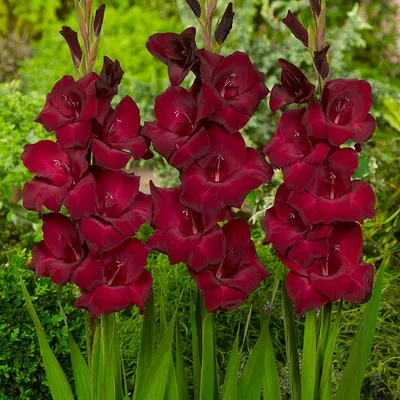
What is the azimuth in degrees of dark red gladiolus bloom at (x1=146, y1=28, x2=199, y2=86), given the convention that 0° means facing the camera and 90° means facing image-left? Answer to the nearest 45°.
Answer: approximately 45°

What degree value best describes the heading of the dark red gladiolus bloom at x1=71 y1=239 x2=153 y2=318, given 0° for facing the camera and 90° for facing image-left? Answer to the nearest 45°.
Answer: approximately 0°

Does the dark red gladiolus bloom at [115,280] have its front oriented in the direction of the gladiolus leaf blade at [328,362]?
no

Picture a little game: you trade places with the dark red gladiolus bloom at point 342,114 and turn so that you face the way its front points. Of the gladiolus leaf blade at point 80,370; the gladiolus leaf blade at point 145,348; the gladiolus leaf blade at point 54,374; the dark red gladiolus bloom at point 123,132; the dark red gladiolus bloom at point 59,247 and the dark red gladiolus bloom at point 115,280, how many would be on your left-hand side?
0

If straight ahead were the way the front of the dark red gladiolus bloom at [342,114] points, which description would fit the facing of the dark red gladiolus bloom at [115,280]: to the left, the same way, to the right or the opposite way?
the same way

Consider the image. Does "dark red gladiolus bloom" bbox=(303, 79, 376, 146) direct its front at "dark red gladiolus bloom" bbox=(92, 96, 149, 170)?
no

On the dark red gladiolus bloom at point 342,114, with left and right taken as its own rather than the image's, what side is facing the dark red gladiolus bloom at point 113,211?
right

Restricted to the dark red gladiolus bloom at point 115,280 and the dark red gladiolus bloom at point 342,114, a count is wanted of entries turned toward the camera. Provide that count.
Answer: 2

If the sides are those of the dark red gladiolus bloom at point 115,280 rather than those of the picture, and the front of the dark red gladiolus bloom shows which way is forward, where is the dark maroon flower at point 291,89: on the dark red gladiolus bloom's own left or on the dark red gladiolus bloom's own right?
on the dark red gladiolus bloom's own left

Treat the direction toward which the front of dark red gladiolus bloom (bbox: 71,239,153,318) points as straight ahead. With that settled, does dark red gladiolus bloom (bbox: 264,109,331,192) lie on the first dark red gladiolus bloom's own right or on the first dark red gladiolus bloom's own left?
on the first dark red gladiolus bloom's own left

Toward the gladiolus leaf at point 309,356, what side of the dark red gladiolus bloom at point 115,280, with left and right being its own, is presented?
left

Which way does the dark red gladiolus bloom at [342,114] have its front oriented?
toward the camera
